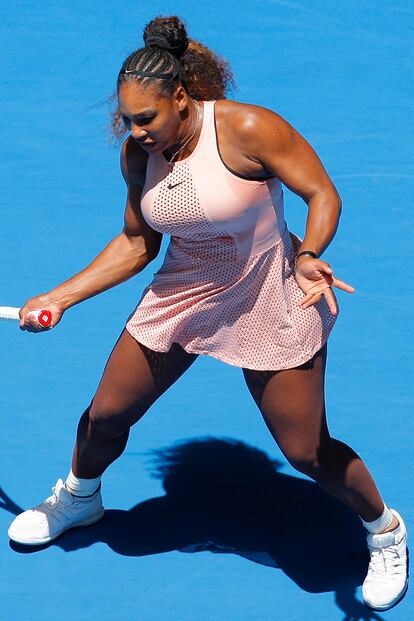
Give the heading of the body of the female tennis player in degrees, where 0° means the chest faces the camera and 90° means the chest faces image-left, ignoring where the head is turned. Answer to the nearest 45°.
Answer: approximately 45°
